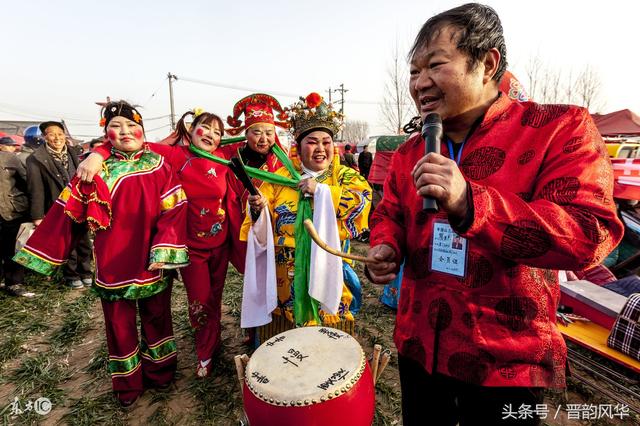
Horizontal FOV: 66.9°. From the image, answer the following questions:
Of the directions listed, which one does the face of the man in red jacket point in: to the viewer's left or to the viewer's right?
to the viewer's left

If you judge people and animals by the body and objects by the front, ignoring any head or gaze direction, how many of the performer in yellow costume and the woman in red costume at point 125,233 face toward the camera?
2

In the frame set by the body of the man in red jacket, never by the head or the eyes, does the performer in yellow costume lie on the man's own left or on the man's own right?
on the man's own right

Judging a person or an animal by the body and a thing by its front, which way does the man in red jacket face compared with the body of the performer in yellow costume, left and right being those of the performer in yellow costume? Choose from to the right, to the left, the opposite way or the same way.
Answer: to the right

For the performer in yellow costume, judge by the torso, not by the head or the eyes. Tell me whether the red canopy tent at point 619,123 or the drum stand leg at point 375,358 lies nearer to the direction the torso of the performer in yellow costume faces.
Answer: the drum stand leg

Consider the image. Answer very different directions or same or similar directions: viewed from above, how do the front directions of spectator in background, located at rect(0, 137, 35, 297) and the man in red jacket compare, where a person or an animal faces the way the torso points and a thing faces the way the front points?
very different directions

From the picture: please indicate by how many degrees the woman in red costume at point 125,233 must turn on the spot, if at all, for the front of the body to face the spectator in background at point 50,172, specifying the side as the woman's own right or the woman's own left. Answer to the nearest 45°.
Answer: approximately 180°

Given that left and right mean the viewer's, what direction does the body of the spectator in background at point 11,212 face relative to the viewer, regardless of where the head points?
facing to the right of the viewer
